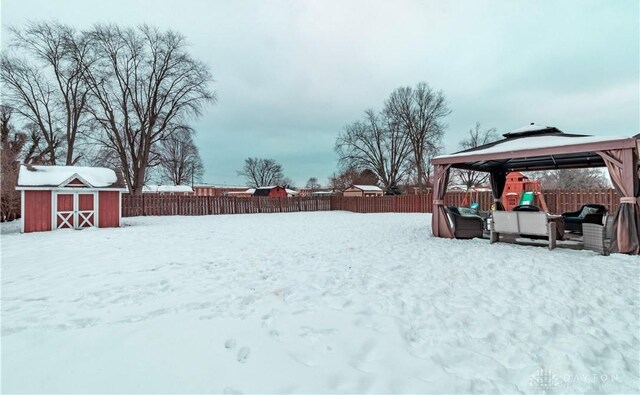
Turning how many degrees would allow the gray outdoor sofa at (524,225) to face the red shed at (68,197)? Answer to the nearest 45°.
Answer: approximately 90° to its left

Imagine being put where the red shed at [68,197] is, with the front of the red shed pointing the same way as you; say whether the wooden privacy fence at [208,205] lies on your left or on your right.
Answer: on your left

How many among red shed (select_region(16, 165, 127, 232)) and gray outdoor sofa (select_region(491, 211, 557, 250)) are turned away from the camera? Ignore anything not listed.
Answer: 1

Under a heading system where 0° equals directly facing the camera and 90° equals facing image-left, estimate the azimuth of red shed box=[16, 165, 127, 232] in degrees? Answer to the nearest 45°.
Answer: approximately 0°

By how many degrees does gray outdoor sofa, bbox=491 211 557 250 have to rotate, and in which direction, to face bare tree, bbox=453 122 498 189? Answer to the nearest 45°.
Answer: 0° — it already faces it

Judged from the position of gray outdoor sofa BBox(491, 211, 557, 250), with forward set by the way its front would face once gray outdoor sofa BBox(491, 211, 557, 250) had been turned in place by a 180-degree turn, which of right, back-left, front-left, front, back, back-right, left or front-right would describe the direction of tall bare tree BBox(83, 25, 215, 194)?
right

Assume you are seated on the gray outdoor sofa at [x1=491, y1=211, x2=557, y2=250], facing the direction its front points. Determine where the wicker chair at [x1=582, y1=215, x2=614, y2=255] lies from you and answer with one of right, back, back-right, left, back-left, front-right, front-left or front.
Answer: right

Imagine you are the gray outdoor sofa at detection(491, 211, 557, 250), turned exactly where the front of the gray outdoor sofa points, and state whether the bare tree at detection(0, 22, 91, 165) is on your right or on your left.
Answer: on your left

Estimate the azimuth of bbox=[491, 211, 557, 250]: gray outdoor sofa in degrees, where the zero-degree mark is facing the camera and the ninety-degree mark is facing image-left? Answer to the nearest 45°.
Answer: approximately 180°

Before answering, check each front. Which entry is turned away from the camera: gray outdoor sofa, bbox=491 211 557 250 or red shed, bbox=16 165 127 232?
the gray outdoor sofa

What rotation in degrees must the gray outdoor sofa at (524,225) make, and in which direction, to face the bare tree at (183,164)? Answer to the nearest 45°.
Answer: approximately 90° to its left

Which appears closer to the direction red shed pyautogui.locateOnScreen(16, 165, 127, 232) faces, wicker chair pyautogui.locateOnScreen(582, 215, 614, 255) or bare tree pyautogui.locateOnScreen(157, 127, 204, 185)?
the wicker chair

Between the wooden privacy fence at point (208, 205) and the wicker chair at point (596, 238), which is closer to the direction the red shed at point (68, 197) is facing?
the wicker chair

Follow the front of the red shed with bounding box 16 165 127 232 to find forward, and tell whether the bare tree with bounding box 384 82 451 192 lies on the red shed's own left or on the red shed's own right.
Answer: on the red shed's own left

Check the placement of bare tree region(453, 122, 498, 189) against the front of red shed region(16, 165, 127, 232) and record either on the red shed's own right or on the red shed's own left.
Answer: on the red shed's own left
